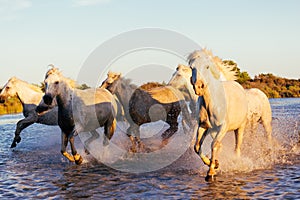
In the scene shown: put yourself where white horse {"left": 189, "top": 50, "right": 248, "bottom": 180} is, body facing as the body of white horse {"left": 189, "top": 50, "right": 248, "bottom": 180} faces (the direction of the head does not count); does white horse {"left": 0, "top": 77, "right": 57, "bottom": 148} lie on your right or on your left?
on your right

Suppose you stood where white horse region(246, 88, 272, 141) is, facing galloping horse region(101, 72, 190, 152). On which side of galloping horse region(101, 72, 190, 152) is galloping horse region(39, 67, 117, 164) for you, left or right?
left

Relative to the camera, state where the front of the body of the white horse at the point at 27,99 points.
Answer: to the viewer's left

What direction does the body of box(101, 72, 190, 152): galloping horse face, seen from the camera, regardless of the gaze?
to the viewer's left

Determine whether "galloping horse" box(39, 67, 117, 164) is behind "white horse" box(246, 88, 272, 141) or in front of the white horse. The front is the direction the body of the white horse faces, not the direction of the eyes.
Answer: in front

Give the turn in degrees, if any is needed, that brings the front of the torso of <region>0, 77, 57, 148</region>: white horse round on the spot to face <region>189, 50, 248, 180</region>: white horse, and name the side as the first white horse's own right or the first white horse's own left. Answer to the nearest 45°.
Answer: approximately 135° to the first white horse's own left

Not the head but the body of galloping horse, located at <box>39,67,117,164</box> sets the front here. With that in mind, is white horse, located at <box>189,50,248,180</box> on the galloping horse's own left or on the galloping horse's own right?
on the galloping horse's own left

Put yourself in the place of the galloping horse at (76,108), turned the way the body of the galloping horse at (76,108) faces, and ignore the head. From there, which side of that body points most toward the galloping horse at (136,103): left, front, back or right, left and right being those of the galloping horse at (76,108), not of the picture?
back

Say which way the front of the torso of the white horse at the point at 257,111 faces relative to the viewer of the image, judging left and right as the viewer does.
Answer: facing to the left of the viewer

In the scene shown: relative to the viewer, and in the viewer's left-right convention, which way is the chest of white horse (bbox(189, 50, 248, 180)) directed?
facing the viewer and to the left of the viewer
